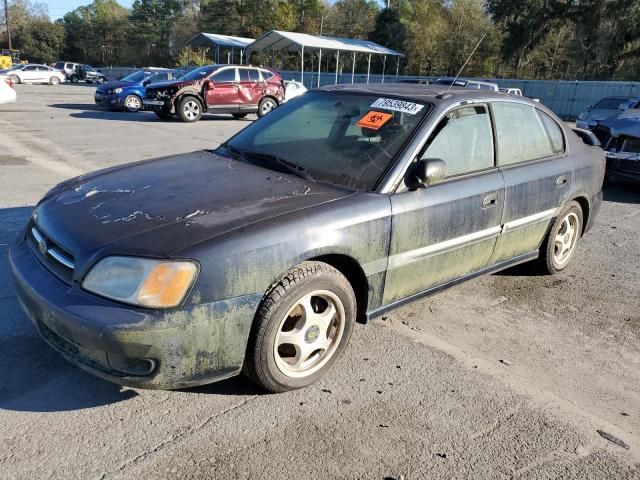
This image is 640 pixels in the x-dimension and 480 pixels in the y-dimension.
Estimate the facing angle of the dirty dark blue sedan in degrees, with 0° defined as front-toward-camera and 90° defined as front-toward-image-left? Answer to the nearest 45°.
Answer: approximately 45°

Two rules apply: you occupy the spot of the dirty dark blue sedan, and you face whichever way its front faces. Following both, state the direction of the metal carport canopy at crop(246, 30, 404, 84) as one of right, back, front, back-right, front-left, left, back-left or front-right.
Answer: back-right

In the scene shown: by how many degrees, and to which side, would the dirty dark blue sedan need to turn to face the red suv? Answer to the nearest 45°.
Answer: approximately 135° to its right

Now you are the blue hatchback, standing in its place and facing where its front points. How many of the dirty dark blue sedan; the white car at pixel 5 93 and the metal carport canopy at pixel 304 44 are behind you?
1

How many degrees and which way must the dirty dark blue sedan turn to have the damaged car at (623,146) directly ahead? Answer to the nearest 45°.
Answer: approximately 180°

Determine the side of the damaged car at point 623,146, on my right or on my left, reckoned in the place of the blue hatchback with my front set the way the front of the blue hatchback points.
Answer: on my left

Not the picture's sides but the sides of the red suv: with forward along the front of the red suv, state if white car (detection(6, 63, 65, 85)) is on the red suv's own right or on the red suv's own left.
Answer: on the red suv's own right

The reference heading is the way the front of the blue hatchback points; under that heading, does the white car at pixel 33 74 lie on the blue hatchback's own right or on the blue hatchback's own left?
on the blue hatchback's own right

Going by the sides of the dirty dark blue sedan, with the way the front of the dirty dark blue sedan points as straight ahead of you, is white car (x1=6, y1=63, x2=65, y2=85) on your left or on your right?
on your right

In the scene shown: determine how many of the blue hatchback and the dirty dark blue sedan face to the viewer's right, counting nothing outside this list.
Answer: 0

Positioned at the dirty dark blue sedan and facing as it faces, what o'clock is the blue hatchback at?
The blue hatchback is roughly at 4 o'clock from the dirty dark blue sedan.

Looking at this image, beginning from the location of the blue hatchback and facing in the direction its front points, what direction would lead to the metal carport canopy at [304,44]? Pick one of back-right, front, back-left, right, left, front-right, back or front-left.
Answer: back

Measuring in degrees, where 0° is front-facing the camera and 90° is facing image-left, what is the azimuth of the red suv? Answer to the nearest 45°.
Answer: approximately 45°
